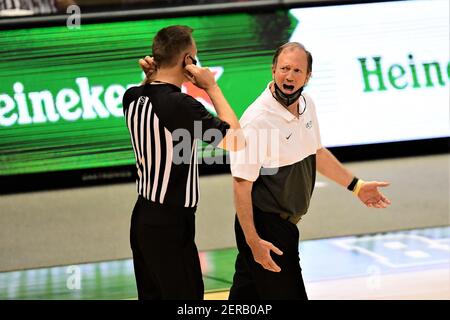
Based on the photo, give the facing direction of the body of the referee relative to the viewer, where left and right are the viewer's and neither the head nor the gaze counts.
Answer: facing away from the viewer and to the right of the viewer

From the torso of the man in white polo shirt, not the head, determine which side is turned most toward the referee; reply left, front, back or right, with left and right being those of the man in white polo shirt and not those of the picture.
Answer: right

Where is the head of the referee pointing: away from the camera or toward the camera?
away from the camera

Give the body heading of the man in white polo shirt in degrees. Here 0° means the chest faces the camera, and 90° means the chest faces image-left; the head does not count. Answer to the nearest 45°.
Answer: approximately 315°
